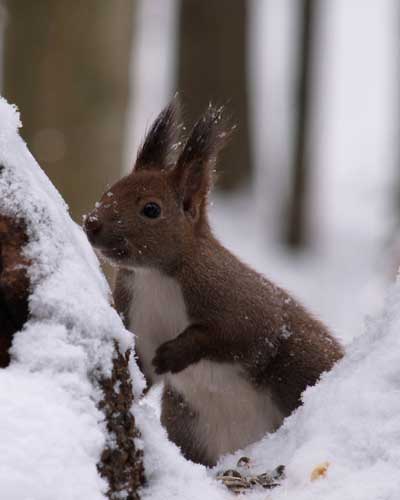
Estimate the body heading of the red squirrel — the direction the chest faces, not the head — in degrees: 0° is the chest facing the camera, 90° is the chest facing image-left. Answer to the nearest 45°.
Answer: approximately 45°

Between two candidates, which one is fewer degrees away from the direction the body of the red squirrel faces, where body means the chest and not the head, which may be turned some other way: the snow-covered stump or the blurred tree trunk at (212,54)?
the snow-covered stump

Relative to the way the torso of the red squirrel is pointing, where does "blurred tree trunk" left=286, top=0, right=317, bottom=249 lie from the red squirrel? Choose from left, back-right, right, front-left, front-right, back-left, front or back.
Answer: back-right

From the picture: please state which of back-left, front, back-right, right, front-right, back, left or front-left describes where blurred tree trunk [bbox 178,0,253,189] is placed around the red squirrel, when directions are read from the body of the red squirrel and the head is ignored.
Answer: back-right

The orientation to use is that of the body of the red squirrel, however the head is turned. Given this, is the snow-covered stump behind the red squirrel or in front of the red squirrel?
in front

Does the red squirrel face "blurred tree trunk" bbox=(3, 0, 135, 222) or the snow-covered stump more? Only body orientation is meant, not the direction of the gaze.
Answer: the snow-covered stump
